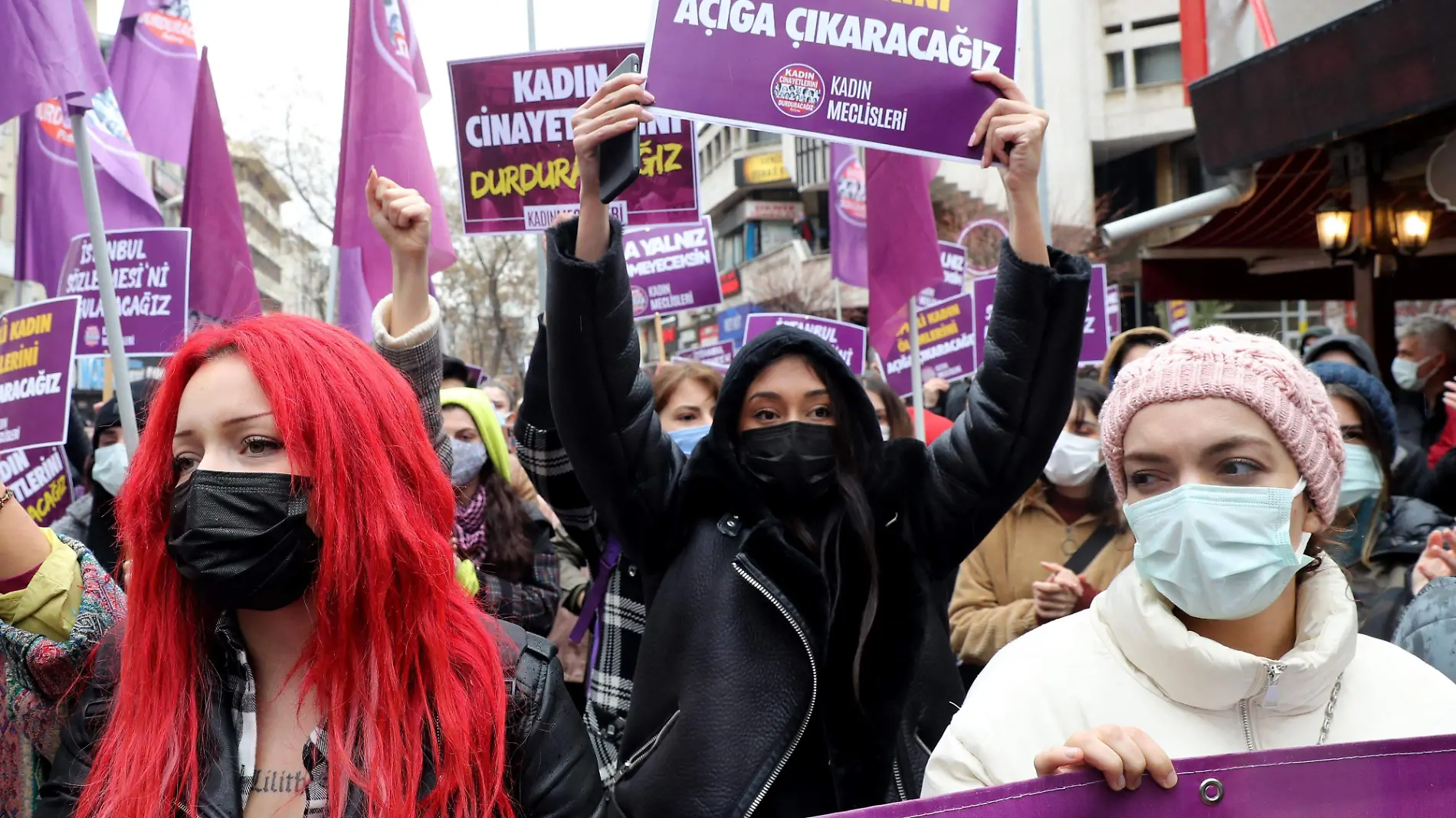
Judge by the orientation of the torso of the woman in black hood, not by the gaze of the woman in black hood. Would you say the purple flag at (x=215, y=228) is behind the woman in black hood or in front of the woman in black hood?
behind

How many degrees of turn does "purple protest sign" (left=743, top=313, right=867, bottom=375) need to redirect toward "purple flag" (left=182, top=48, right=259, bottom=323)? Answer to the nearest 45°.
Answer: approximately 45° to its right

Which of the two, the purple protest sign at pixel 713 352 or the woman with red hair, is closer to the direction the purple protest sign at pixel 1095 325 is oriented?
the woman with red hair

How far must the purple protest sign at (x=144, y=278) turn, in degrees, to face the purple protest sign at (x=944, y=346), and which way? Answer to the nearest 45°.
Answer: approximately 90° to its left

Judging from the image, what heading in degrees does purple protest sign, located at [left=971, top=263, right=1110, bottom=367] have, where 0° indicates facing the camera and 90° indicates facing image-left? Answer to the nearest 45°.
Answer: approximately 0°

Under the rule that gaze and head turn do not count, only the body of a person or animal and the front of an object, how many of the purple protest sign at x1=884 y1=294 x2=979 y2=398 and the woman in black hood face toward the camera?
2

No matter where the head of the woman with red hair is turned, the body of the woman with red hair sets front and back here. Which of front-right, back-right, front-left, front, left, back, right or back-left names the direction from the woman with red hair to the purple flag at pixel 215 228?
back-right

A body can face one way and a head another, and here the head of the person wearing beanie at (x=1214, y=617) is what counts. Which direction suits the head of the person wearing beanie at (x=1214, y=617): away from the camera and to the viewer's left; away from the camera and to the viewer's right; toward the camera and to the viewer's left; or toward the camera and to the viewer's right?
toward the camera and to the viewer's left

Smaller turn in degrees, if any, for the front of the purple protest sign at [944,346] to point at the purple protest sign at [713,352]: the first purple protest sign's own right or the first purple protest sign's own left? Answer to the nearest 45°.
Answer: approximately 135° to the first purple protest sign's own right

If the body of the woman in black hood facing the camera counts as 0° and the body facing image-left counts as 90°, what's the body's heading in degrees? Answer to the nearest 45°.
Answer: approximately 0°
